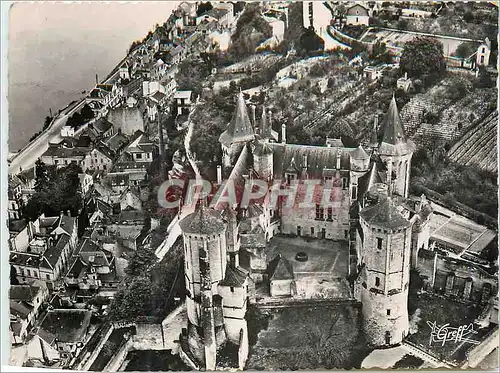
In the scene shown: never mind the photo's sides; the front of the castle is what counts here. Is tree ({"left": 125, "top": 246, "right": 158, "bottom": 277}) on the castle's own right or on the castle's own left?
on the castle's own right

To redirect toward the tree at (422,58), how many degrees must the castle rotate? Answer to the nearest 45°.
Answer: approximately 135° to its left

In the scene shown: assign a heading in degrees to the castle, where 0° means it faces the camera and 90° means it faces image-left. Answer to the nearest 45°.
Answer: approximately 0°

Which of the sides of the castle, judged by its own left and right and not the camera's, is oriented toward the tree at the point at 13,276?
right

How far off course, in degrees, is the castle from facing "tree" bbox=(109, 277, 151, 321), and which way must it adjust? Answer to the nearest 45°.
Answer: approximately 90° to its right

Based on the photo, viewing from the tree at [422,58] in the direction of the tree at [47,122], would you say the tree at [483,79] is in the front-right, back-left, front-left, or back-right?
back-left

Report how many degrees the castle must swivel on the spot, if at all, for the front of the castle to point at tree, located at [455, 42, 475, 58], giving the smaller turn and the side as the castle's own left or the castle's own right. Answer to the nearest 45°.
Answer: approximately 135° to the castle's own left

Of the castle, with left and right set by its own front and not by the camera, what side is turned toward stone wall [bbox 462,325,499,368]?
left

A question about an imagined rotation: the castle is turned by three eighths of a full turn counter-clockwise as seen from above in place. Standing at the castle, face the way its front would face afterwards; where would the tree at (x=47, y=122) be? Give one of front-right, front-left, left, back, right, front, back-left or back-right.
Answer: back-left
